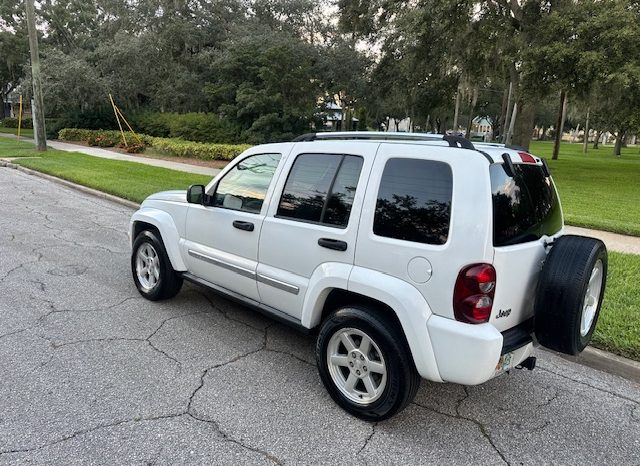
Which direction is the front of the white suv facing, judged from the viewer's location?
facing away from the viewer and to the left of the viewer

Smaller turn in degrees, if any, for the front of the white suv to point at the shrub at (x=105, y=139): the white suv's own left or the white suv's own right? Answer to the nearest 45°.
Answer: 0° — it already faces it

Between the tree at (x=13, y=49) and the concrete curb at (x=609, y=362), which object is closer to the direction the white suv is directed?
the tree

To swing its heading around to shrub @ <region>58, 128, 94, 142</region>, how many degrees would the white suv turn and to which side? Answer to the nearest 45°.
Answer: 0° — it already faces it

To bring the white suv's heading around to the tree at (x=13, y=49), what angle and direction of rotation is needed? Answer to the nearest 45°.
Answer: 0° — it already faces it

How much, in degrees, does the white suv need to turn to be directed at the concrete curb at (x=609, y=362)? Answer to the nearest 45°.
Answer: approximately 90° to its right
